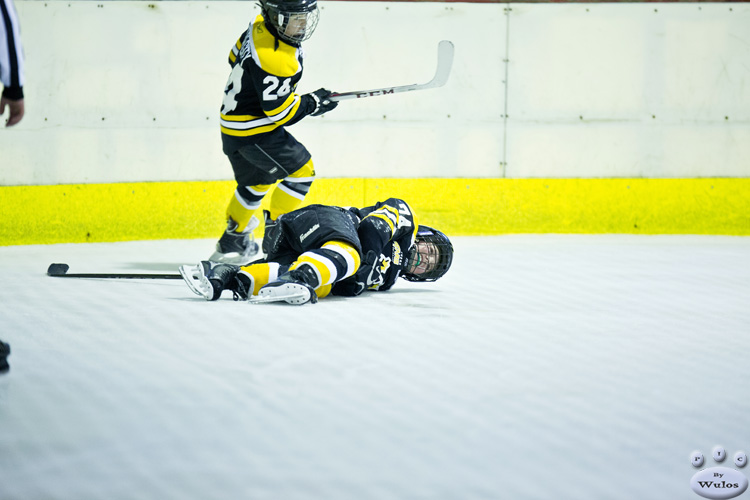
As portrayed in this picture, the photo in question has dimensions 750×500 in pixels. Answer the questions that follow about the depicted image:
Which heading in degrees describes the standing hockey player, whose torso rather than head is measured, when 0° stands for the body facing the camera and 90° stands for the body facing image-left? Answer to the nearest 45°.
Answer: approximately 270°

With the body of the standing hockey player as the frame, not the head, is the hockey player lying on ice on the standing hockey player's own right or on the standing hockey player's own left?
on the standing hockey player's own right

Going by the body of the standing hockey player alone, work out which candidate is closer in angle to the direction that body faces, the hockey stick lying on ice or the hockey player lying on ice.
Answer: the hockey player lying on ice

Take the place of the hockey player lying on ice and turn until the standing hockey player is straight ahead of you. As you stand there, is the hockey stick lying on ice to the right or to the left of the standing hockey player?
left
